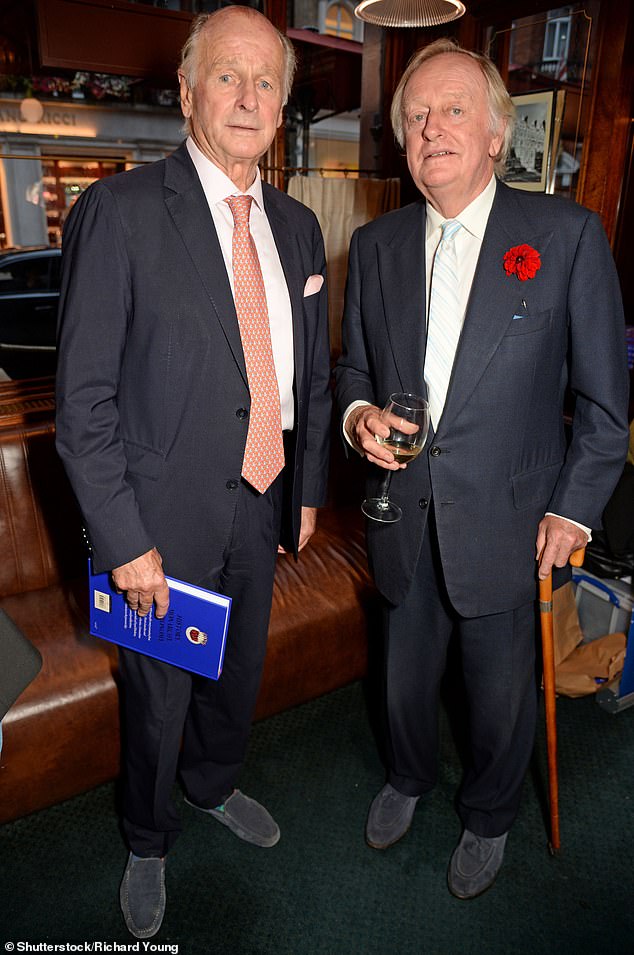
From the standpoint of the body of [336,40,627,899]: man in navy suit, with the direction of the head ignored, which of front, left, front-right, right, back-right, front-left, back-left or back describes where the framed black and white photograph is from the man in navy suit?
back-right

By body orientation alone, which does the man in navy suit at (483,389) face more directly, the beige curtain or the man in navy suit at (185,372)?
the man in navy suit

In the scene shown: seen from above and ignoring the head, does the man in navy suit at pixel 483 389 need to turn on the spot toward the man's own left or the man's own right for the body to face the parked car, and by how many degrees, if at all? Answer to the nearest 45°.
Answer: approximately 90° to the man's own right

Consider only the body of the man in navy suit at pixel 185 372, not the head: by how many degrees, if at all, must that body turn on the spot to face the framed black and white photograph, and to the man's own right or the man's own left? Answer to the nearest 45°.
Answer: approximately 90° to the man's own left

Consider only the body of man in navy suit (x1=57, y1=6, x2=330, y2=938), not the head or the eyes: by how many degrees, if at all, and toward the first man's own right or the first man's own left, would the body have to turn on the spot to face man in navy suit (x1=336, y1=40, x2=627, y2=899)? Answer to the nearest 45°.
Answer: approximately 45° to the first man's own left

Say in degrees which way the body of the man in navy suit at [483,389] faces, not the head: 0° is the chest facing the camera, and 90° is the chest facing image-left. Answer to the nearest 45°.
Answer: approximately 45°

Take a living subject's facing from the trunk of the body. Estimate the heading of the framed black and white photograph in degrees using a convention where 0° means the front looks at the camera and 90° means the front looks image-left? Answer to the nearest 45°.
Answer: approximately 45°
